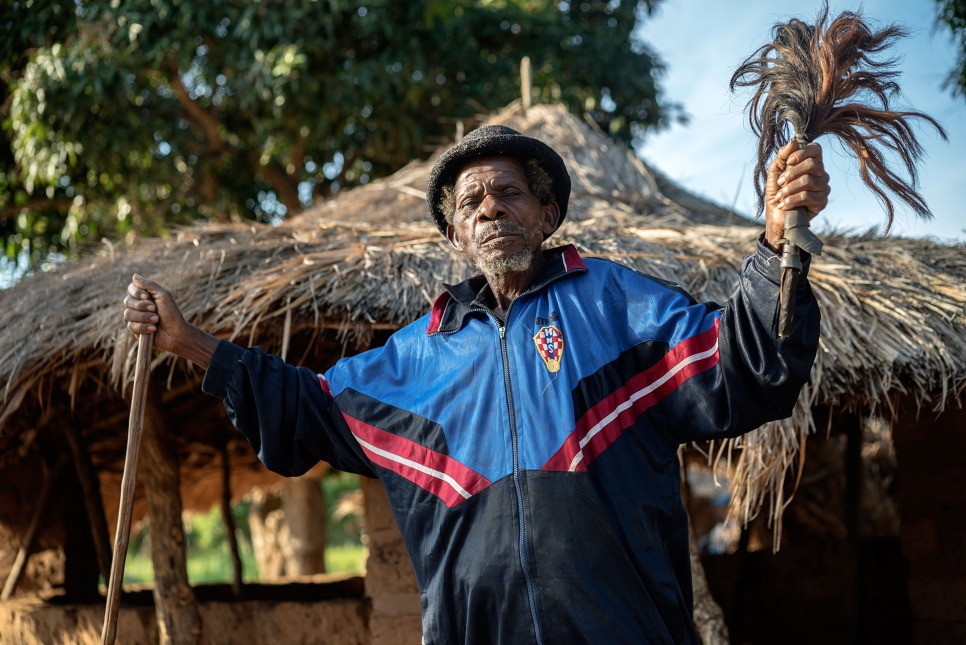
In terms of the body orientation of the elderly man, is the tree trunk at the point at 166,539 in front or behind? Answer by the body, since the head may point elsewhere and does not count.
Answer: behind

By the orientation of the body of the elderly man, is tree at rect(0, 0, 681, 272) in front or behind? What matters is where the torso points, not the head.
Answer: behind

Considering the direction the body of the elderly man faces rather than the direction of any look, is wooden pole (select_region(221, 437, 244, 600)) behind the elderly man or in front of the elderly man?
behind

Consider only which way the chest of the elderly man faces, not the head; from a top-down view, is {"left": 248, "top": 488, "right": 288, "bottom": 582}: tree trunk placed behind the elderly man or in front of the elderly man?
behind

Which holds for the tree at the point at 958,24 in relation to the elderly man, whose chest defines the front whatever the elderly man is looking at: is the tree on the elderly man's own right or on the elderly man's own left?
on the elderly man's own left

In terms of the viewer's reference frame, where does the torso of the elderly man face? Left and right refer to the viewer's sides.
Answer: facing the viewer

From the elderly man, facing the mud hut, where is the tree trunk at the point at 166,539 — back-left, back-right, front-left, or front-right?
front-left

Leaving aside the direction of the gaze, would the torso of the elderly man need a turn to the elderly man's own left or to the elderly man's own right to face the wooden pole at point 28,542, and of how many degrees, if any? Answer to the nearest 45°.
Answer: approximately 135° to the elderly man's own right

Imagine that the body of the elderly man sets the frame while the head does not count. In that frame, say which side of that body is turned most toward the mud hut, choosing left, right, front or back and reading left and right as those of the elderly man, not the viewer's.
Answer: back
